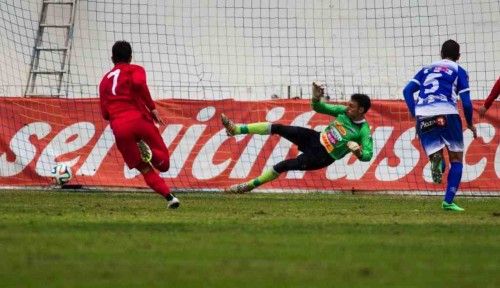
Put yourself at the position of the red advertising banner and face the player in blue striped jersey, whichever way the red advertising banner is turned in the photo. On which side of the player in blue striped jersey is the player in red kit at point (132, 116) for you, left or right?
right

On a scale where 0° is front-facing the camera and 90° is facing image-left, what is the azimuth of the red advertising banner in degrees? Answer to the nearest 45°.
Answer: approximately 0°

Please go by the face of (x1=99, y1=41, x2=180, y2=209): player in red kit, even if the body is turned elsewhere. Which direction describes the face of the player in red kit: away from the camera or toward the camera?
away from the camera

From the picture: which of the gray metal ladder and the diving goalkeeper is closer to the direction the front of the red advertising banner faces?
the diving goalkeeper

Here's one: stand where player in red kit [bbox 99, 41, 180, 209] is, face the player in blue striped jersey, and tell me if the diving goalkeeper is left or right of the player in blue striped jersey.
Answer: left

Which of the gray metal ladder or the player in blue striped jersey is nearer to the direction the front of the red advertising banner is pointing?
the player in blue striped jersey

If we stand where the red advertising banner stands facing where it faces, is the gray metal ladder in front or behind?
behind

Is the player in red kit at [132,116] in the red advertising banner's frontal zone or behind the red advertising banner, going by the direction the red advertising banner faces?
frontal zone

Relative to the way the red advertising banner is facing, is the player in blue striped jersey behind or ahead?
ahead
